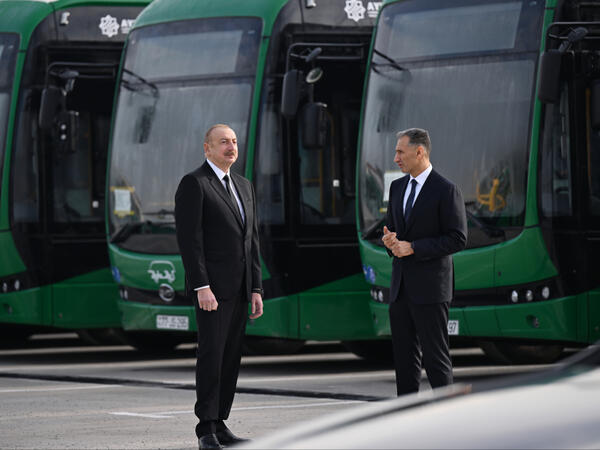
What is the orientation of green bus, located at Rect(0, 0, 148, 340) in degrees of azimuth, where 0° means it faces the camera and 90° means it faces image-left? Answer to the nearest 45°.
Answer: approximately 45°

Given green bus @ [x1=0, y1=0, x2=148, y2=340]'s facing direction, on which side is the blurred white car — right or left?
on its left

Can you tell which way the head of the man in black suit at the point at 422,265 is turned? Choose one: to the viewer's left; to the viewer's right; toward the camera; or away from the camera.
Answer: to the viewer's left

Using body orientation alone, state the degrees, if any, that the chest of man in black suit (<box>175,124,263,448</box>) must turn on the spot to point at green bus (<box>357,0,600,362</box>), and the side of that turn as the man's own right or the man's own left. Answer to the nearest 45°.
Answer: approximately 90° to the man's own left

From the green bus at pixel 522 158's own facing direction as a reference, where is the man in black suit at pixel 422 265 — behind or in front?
in front

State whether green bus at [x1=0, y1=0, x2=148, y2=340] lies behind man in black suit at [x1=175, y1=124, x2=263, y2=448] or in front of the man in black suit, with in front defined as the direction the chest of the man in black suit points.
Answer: behind

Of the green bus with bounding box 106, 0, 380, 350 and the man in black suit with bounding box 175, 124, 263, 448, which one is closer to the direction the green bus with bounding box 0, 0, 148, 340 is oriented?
the man in black suit

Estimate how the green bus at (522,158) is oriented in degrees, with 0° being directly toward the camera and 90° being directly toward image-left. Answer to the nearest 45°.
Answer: approximately 45°

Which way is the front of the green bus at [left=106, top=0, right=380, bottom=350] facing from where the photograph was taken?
facing the viewer and to the left of the viewer
